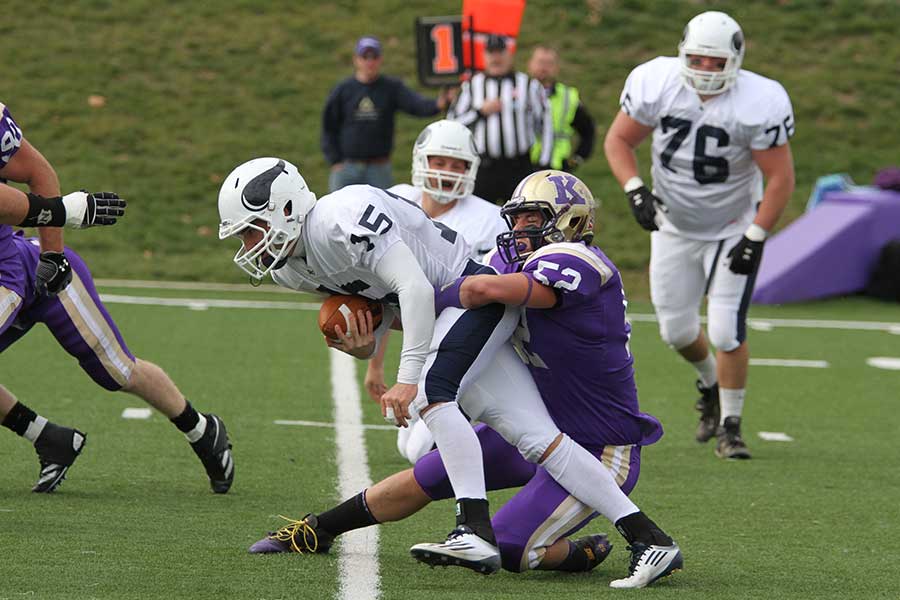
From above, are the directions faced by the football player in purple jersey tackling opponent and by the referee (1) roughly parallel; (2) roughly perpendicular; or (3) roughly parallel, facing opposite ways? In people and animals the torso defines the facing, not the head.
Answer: roughly perpendicular

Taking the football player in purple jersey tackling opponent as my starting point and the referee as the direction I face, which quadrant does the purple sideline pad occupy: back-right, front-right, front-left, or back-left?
front-right

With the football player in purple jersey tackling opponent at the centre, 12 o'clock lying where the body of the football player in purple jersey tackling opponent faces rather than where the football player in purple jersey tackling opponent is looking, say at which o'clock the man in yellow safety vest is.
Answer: The man in yellow safety vest is roughly at 3 o'clock from the football player in purple jersey tackling opponent.

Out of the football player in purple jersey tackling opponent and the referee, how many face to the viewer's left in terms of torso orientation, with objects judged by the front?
1

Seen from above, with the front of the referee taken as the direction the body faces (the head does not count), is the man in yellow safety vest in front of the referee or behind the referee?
behind

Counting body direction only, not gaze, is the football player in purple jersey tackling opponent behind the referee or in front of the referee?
in front

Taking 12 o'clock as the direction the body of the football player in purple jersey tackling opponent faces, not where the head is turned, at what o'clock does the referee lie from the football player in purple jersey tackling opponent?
The referee is roughly at 3 o'clock from the football player in purple jersey tackling opponent.

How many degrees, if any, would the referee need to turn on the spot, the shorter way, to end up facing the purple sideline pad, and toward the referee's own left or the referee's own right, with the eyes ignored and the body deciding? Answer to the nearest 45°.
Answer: approximately 135° to the referee's own left

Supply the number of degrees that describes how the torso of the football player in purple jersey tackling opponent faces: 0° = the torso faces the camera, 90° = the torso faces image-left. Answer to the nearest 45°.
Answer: approximately 90°

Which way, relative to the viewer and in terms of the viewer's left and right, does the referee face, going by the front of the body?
facing the viewer

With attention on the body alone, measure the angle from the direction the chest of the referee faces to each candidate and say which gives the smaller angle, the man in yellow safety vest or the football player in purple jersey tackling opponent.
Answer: the football player in purple jersey tackling opponent
